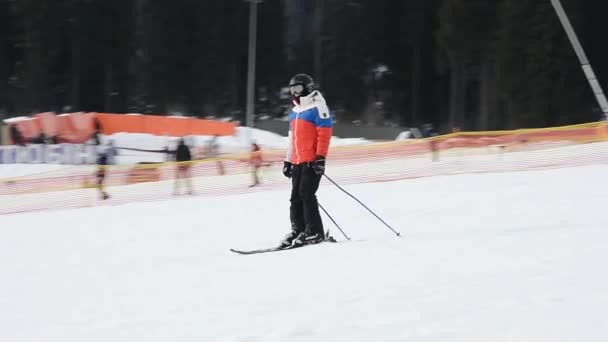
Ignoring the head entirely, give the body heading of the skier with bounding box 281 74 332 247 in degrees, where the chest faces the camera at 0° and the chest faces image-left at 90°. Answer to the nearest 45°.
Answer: approximately 45°

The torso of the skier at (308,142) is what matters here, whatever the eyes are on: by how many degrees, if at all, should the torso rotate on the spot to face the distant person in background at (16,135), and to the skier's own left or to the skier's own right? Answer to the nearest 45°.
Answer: approximately 90° to the skier's own right

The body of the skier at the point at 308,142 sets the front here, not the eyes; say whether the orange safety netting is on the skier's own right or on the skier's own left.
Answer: on the skier's own right

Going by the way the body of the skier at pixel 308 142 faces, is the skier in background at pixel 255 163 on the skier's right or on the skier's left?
on the skier's right

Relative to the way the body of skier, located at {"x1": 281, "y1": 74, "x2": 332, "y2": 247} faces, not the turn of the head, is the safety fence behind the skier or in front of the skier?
behind
